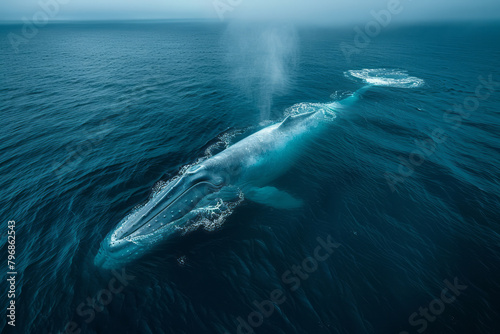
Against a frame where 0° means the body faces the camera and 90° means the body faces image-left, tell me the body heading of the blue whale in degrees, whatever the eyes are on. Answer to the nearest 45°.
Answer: approximately 45°
